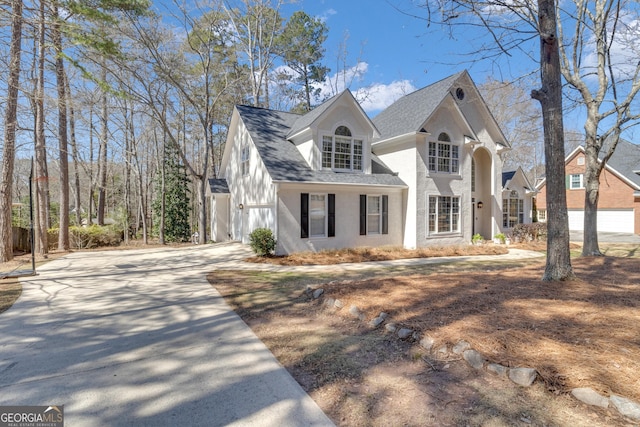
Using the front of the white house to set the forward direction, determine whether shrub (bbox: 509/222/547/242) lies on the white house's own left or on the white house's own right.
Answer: on the white house's own left

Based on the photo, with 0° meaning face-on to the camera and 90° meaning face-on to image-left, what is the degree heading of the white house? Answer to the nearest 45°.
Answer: approximately 315°

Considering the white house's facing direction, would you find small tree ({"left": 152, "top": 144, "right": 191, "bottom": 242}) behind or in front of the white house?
behind

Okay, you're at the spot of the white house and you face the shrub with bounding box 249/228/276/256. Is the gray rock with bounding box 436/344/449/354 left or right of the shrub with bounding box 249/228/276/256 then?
left

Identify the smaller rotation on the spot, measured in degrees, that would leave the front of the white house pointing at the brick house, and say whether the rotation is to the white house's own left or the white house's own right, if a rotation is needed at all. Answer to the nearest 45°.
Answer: approximately 90° to the white house's own left

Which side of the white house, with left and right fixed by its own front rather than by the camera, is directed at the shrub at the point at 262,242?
right

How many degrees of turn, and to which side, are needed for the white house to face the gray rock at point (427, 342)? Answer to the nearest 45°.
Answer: approximately 45° to its right
